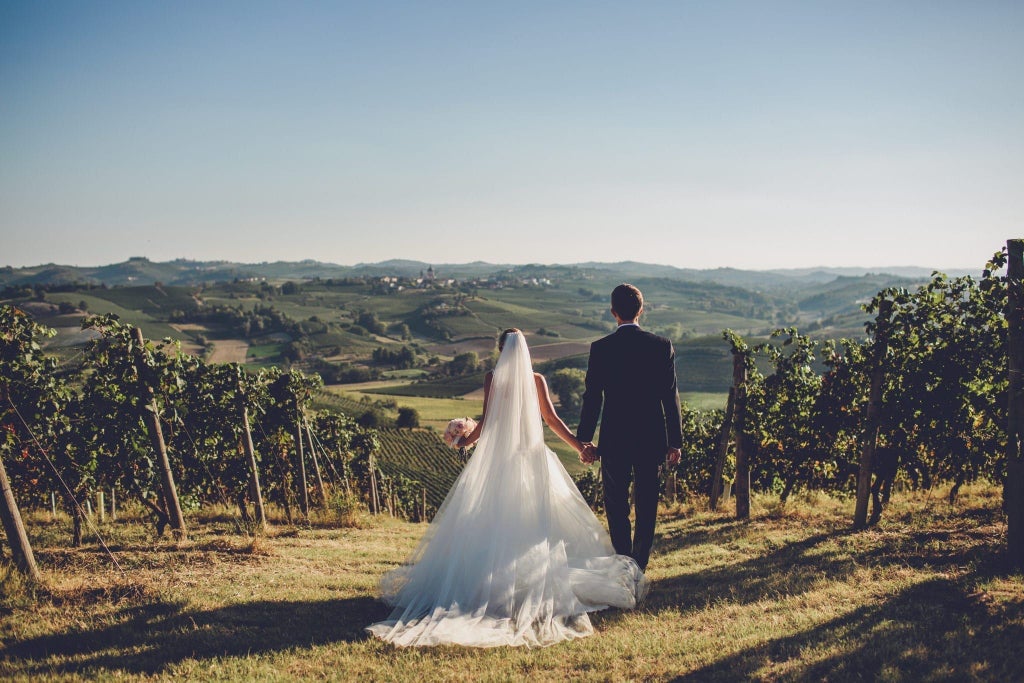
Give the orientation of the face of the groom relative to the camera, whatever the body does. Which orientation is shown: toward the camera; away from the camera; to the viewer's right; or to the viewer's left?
away from the camera

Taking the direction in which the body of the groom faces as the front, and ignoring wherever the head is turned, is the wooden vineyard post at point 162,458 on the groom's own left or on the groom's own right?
on the groom's own left

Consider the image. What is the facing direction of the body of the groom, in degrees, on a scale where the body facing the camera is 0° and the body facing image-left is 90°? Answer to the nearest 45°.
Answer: approximately 180°

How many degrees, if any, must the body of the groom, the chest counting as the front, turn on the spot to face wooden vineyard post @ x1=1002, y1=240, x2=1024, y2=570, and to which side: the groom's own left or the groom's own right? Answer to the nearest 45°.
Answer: approximately 90° to the groom's own right

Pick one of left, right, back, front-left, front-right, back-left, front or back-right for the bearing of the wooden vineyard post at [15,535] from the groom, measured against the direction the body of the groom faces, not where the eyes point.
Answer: left

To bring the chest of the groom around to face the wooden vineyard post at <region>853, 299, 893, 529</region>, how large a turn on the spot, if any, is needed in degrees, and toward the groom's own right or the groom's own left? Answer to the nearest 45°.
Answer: approximately 45° to the groom's own right

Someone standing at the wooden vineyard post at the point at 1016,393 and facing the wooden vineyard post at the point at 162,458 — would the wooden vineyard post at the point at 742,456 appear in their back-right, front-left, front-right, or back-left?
front-right

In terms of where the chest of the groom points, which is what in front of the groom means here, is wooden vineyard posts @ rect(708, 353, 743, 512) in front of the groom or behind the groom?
in front
